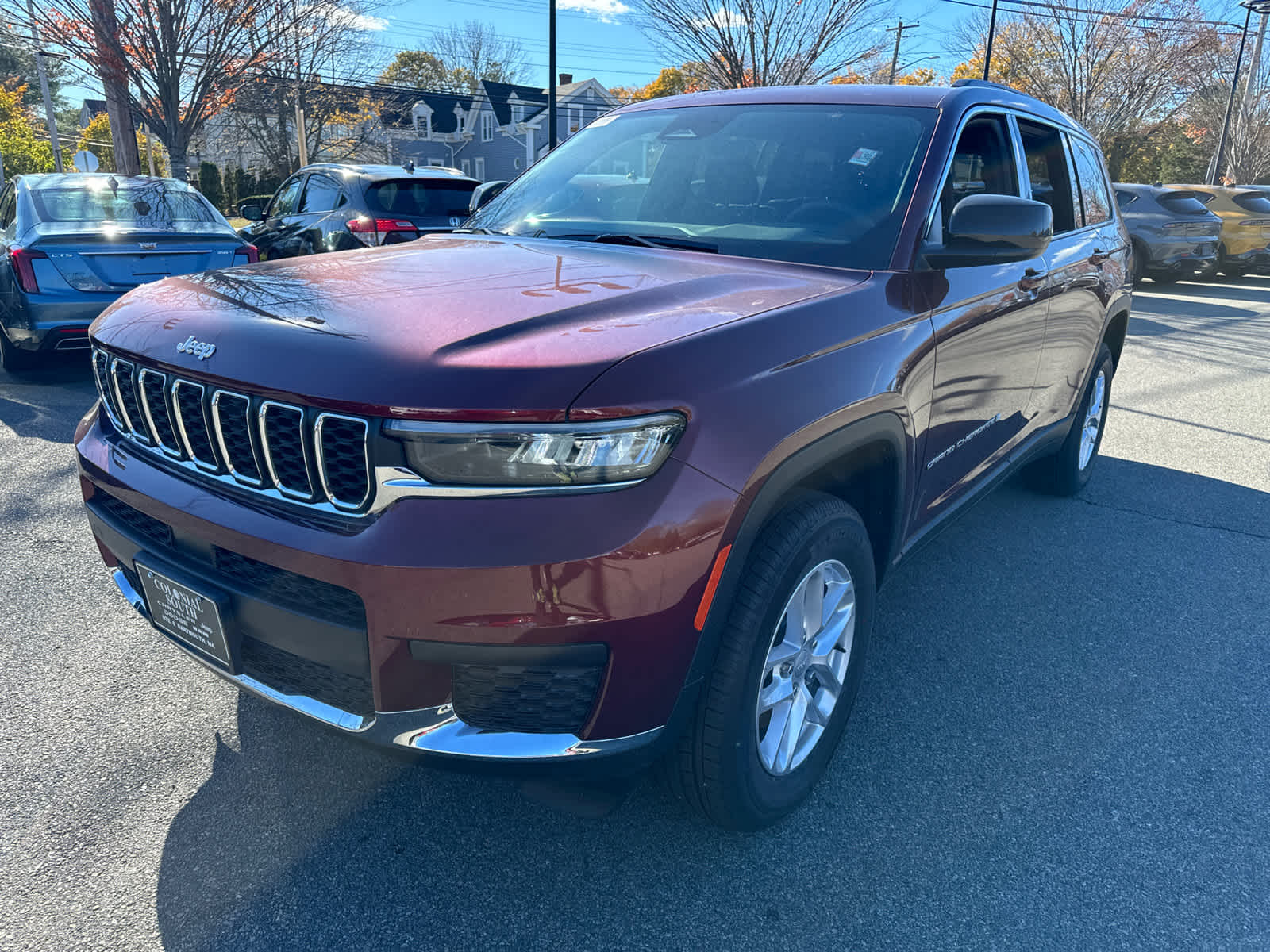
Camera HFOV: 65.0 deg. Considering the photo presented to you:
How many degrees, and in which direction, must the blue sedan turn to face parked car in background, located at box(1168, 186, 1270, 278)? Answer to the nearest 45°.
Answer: approximately 90° to its right

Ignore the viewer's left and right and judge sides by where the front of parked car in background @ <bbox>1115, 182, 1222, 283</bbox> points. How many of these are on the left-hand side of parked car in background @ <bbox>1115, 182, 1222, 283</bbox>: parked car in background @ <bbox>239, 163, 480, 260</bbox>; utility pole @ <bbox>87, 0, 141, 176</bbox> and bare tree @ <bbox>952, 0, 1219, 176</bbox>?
2

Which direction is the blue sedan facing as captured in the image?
away from the camera

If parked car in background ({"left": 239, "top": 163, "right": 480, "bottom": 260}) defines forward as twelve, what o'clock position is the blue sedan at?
The blue sedan is roughly at 9 o'clock from the parked car in background.

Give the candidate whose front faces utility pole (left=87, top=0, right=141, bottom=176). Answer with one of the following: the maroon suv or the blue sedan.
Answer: the blue sedan

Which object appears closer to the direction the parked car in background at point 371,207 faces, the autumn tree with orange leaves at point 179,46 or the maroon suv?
the autumn tree with orange leaves

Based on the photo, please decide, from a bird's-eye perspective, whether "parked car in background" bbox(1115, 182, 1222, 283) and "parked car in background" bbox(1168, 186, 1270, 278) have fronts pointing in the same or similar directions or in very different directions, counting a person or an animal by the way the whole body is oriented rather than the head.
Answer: same or similar directions

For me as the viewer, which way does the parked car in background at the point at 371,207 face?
facing away from the viewer and to the left of the viewer

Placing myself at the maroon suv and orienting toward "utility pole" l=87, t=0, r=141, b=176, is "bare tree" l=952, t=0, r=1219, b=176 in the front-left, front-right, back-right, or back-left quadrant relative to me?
front-right

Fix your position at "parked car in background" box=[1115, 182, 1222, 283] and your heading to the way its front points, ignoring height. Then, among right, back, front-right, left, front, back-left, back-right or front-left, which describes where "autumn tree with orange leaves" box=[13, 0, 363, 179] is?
left

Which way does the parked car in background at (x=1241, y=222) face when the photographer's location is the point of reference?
facing away from the viewer and to the left of the viewer

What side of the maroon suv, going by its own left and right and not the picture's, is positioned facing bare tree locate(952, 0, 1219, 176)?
back

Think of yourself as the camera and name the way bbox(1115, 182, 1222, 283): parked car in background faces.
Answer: facing away from the viewer and to the left of the viewer

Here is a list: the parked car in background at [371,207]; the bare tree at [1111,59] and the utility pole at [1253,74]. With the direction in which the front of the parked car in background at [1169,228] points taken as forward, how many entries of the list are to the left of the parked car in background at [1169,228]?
1

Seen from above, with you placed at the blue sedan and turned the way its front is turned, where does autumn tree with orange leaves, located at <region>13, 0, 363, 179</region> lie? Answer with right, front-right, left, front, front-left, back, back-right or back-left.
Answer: front

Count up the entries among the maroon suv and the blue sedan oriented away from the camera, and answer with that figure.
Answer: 1

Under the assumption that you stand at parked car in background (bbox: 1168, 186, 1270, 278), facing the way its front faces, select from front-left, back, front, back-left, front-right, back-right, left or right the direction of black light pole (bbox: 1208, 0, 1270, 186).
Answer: front-right

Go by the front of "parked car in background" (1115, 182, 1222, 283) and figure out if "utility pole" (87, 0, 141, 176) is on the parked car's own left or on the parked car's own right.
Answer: on the parked car's own left
